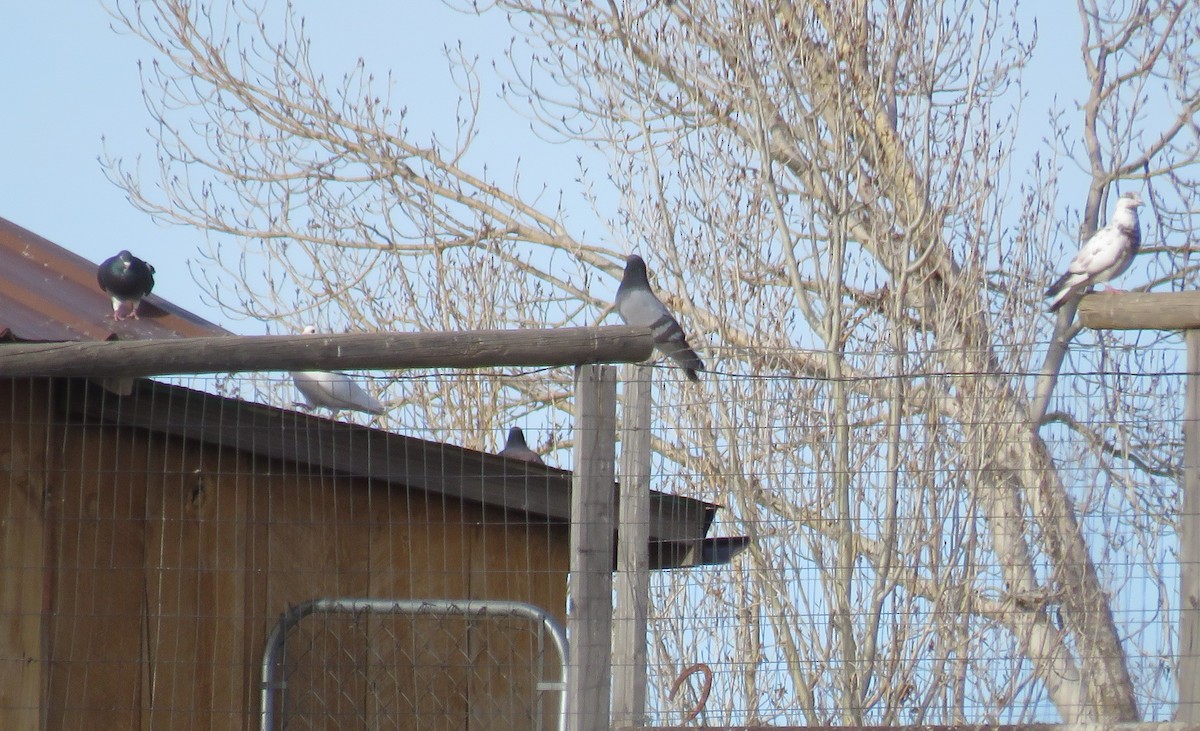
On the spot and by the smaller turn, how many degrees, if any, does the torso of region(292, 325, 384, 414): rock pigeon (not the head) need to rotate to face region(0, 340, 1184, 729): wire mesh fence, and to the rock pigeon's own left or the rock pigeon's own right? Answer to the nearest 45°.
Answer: approximately 90° to the rock pigeon's own left

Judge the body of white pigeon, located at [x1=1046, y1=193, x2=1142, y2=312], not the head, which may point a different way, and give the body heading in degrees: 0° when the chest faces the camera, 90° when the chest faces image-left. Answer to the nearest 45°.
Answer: approximately 270°

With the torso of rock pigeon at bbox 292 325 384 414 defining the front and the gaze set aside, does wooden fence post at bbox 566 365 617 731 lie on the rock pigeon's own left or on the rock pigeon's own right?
on the rock pigeon's own left

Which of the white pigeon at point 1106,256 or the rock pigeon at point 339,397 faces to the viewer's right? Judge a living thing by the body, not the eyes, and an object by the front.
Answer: the white pigeon

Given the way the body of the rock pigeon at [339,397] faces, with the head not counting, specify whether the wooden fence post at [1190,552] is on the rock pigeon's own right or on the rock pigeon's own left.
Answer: on the rock pigeon's own left

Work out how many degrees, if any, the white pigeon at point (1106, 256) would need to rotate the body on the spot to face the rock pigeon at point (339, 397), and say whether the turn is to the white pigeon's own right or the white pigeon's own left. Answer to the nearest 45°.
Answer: approximately 135° to the white pigeon's own right

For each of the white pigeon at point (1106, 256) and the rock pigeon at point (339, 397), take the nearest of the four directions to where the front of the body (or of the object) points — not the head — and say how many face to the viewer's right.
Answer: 1

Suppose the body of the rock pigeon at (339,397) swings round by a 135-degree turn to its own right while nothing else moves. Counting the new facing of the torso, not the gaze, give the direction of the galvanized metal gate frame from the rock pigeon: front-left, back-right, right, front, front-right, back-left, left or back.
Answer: back-right

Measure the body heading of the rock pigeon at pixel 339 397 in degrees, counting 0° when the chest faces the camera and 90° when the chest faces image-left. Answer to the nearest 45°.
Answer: approximately 90°

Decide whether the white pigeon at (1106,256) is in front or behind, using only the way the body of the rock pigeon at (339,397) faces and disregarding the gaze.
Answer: behind
